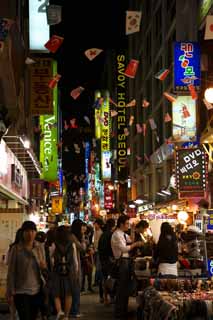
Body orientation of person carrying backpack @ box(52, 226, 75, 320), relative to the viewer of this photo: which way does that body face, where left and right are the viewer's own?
facing away from the viewer

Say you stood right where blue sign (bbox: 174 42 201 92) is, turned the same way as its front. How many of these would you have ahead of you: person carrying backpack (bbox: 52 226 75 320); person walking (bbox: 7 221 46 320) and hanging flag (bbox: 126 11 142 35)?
3

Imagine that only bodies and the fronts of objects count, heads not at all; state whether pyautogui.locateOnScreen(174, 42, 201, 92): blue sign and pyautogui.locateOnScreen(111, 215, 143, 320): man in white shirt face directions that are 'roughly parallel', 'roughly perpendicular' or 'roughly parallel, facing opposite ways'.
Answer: roughly perpendicular

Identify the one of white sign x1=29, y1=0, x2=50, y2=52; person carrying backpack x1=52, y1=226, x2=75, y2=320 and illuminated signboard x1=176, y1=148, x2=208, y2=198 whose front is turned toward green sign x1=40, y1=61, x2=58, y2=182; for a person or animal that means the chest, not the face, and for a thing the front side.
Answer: the person carrying backpack

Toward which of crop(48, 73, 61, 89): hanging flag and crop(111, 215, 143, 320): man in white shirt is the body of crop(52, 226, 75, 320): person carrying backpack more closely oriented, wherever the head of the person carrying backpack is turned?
the hanging flag

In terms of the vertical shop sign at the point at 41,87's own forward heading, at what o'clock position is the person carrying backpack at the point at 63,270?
The person carrying backpack is roughly at 12 o'clock from the vertical shop sign.

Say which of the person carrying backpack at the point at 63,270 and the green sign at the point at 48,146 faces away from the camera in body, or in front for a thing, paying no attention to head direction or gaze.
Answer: the person carrying backpack

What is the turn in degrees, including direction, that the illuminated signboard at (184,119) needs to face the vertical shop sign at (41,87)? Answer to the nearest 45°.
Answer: approximately 45° to its right
